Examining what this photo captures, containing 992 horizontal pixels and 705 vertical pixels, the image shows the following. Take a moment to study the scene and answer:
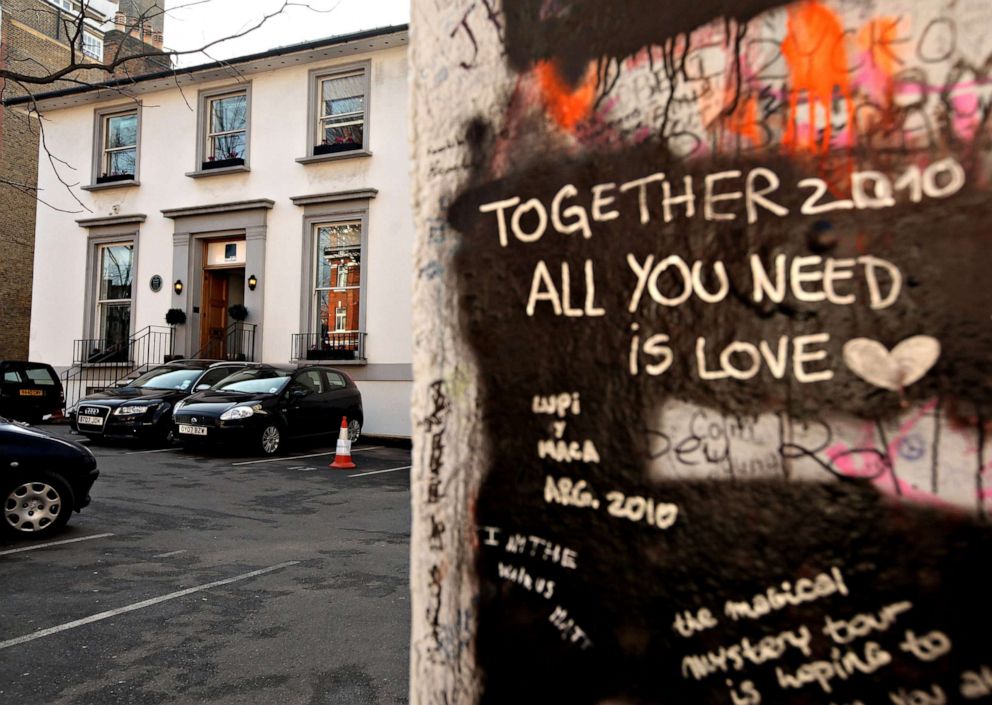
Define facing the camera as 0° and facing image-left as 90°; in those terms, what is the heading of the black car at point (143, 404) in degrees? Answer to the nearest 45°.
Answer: approximately 45°

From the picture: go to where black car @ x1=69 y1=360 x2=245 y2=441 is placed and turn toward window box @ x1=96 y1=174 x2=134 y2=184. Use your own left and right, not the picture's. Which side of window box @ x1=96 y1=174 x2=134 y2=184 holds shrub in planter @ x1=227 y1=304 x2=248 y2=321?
right

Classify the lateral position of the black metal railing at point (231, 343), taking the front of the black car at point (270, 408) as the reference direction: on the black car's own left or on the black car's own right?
on the black car's own right

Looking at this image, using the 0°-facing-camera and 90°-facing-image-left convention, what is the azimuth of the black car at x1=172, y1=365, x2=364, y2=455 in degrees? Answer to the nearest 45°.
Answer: approximately 45°

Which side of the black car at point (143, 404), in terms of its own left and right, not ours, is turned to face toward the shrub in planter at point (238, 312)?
back

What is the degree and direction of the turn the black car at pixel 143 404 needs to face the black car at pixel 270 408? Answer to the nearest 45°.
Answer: approximately 90° to its left
